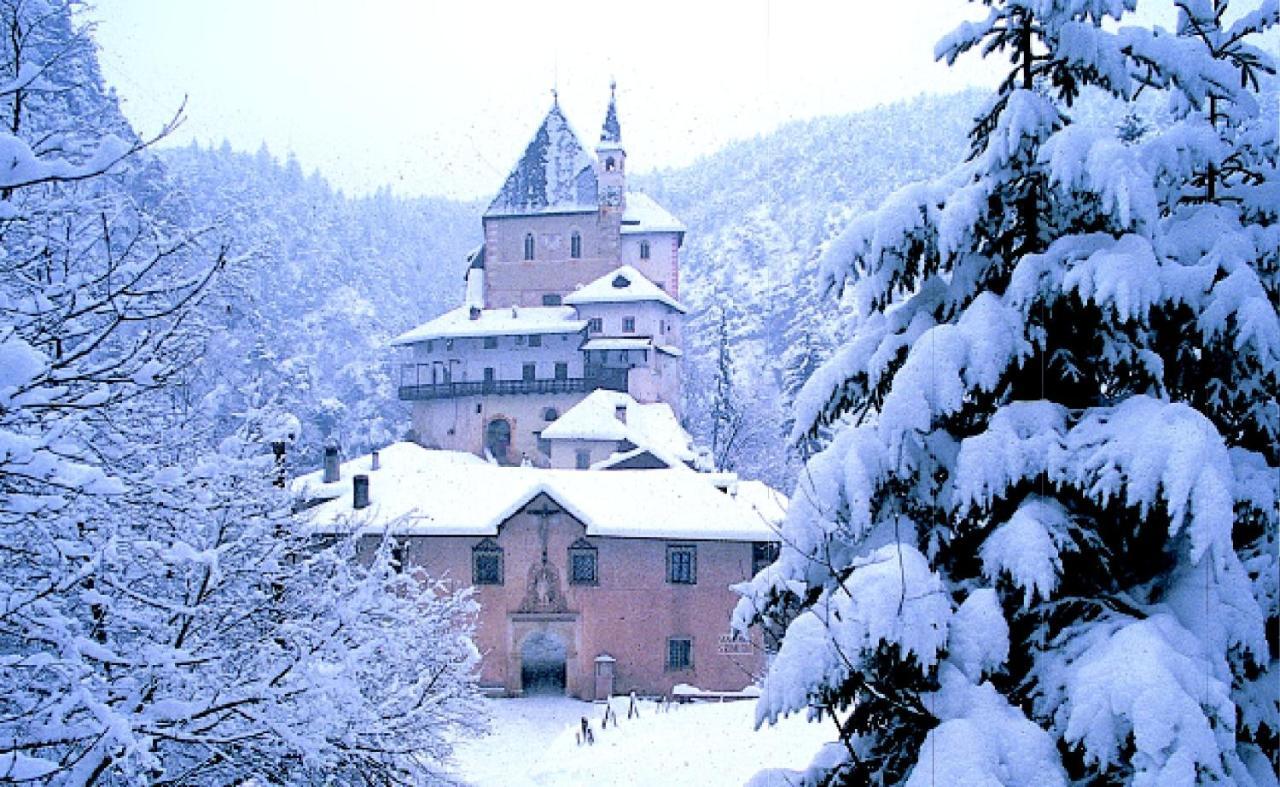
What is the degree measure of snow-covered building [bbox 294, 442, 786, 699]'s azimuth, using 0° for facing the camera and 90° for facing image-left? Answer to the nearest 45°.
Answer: approximately 0°

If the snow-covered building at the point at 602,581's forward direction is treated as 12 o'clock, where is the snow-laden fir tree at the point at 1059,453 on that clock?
The snow-laden fir tree is roughly at 12 o'clock from the snow-covered building.
